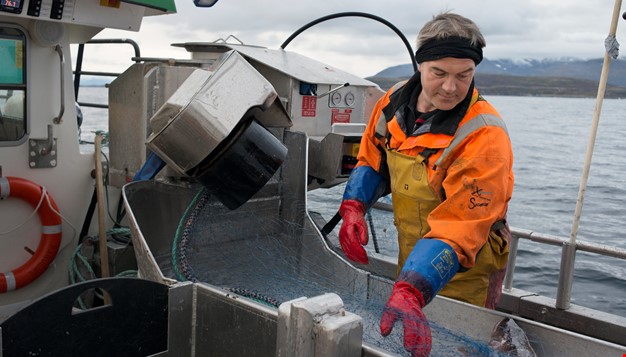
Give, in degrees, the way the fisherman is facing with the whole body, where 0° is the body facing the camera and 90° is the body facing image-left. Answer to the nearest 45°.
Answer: approximately 45°

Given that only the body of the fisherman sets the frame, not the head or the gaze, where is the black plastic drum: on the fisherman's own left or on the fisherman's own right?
on the fisherman's own right

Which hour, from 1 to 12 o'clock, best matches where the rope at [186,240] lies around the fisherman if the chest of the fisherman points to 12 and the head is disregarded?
The rope is roughly at 2 o'clock from the fisherman.

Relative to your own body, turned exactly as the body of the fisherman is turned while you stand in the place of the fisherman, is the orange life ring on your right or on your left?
on your right
